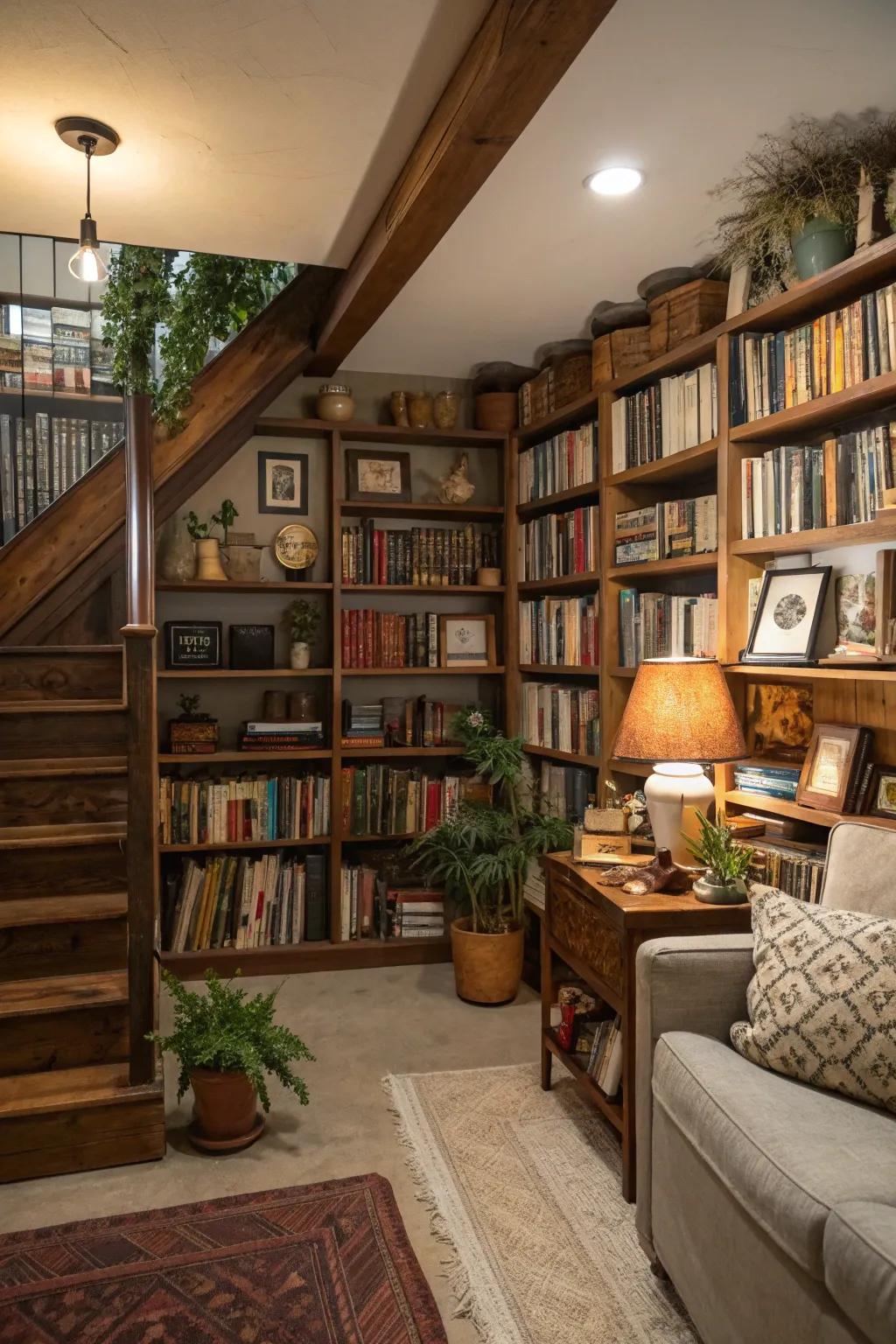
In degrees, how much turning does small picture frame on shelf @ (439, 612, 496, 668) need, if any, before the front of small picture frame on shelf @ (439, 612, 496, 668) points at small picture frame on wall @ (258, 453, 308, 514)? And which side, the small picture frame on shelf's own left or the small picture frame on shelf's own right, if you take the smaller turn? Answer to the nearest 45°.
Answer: approximately 90° to the small picture frame on shelf's own right

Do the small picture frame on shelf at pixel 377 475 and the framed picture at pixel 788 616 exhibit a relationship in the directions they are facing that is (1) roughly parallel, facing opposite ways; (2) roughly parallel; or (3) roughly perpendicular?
roughly perpendicular

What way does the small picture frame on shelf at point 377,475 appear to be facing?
toward the camera

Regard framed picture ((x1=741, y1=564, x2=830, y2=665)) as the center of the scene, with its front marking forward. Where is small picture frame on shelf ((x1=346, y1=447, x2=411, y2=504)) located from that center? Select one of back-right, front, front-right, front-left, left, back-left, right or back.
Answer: right

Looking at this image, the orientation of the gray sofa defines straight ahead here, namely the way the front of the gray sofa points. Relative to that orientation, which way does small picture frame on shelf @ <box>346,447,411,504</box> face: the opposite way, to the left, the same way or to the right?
to the left

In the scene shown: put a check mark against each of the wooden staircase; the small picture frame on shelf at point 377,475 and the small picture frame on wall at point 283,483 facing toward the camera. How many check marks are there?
3

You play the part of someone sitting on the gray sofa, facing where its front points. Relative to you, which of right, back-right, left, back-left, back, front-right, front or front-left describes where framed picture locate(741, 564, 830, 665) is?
back-right

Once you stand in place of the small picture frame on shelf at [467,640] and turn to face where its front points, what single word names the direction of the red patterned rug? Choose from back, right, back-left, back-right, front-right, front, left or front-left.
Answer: front

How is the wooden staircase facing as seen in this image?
toward the camera

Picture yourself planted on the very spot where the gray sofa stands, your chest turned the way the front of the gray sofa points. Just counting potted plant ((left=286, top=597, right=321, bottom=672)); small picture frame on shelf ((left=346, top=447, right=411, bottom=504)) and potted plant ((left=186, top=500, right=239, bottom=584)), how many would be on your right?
3

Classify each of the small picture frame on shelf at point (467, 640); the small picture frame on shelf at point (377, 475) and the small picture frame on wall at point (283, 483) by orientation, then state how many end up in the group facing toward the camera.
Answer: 3

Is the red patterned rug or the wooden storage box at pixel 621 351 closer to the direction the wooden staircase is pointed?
the red patterned rug
